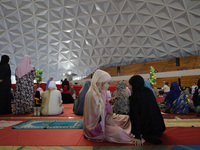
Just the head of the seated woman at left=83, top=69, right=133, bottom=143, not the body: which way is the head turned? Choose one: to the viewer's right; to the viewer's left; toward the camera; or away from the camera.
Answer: to the viewer's right

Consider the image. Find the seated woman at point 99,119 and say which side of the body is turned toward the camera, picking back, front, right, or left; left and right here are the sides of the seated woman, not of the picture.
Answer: right

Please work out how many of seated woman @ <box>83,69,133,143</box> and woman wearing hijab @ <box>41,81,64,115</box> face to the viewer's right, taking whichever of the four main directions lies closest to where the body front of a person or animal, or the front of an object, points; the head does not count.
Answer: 1

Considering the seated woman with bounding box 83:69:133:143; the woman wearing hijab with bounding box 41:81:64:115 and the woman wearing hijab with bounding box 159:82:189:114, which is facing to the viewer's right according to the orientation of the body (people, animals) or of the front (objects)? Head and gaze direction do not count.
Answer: the seated woman

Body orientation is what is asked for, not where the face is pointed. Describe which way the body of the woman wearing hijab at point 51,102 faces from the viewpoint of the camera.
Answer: away from the camera

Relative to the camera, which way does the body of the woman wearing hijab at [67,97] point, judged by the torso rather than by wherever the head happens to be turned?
away from the camera

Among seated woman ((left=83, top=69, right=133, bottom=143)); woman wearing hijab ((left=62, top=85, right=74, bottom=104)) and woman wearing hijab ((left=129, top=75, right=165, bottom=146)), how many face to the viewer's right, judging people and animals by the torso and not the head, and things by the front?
1

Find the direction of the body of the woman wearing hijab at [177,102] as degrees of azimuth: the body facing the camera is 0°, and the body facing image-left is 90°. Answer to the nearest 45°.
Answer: approximately 180°

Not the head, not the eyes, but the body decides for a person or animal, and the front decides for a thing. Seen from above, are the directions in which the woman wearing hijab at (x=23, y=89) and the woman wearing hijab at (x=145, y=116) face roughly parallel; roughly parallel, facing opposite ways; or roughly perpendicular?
roughly perpendicular

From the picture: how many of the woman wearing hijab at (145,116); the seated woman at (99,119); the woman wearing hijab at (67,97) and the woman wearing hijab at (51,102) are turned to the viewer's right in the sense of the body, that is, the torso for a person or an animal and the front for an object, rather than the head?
1

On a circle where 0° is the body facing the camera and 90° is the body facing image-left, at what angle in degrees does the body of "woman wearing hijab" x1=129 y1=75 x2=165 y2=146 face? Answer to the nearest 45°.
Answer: approximately 90°

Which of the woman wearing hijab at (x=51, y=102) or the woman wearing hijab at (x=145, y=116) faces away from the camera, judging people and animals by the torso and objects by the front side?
the woman wearing hijab at (x=51, y=102)

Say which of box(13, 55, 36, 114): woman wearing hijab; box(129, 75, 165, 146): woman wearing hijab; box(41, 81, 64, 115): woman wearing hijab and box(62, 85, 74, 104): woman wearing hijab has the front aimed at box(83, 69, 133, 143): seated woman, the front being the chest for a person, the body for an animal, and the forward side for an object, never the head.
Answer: box(129, 75, 165, 146): woman wearing hijab
